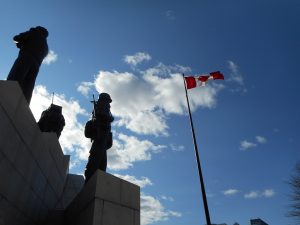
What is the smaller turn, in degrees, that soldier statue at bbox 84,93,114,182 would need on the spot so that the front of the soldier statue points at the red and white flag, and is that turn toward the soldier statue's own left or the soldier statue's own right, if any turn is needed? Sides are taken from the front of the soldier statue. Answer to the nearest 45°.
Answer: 0° — it already faces it

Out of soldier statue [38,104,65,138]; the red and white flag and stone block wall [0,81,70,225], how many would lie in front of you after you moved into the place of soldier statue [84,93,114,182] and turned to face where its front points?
1

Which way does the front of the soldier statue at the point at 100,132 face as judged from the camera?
facing to the right of the viewer

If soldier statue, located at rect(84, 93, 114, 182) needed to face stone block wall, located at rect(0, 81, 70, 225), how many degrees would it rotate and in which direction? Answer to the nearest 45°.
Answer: approximately 135° to its right

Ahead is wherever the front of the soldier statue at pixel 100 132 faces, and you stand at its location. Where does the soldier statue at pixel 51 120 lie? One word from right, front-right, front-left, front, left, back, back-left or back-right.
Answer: back-left

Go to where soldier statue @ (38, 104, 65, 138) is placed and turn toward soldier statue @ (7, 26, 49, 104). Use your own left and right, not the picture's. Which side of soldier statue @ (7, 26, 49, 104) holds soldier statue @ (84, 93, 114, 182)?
left

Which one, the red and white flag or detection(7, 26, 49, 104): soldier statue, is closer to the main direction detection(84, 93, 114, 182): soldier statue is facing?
the red and white flag

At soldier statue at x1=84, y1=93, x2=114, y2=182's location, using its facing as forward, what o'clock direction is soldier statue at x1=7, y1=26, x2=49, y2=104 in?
soldier statue at x1=7, y1=26, x2=49, y2=104 is roughly at 5 o'clock from soldier statue at x1=84, y1=93, x2=114, y2=182.
